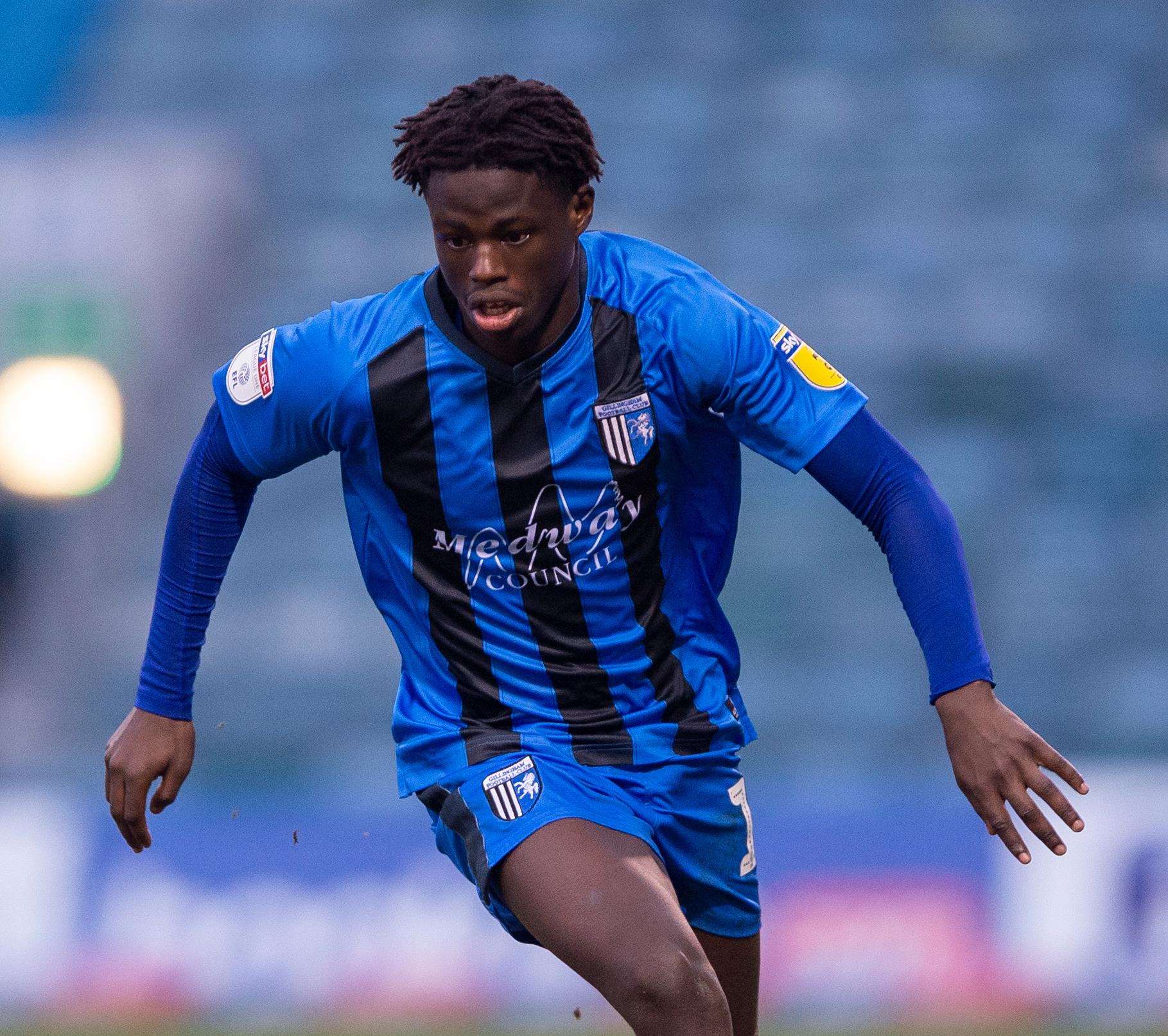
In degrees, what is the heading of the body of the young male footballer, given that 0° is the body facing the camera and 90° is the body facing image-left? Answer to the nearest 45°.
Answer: approximately 0°
